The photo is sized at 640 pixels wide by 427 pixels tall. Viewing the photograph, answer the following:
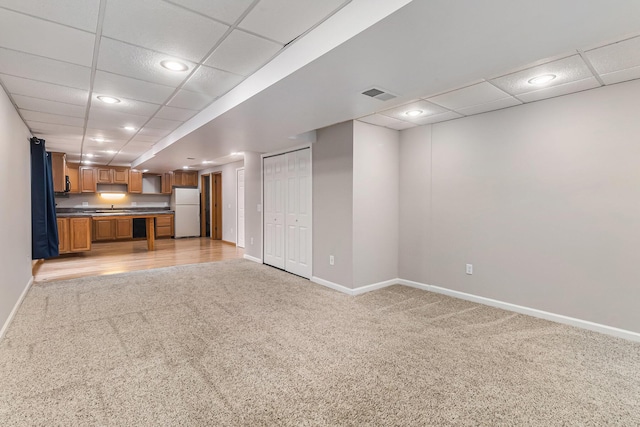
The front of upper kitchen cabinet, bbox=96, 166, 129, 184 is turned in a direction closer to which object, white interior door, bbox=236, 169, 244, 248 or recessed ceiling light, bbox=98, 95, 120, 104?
the recessed ceiling light

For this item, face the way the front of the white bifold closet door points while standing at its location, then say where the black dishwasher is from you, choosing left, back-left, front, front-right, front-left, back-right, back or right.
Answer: right

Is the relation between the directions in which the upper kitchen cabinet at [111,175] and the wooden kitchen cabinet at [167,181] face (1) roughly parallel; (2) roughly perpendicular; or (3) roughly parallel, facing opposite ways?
roughly parallel

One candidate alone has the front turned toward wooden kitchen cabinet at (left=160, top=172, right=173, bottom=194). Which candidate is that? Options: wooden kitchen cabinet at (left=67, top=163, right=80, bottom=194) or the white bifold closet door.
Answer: wooden kitchen cabinet at (left=67, top=163, right=80, bottom=194)

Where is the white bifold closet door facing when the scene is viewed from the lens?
facing the viewer and to the left of the viewer

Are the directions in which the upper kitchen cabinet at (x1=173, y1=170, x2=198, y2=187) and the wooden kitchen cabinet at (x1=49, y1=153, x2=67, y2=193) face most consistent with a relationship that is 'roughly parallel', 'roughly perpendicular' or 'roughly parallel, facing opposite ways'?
roughly perpendicular

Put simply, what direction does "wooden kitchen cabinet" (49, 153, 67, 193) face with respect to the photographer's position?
facing to the right of the viewer

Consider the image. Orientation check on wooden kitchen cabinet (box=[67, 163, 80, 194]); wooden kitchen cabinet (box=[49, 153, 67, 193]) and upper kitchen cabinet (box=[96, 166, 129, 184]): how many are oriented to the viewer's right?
2

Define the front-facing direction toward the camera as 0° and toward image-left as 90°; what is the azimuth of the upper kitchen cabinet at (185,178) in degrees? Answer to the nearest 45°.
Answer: approximately 0°

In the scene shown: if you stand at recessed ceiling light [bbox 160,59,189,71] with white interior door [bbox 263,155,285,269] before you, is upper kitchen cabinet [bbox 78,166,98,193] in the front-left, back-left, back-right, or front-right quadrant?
front-left

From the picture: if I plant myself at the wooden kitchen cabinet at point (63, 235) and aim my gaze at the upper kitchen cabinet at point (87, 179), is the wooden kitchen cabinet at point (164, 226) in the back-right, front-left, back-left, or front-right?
front-right

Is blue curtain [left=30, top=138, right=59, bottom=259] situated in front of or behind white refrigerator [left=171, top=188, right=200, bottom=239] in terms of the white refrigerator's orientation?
in front

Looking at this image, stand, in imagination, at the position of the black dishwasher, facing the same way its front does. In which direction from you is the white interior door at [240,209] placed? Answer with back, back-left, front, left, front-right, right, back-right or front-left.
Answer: front-left

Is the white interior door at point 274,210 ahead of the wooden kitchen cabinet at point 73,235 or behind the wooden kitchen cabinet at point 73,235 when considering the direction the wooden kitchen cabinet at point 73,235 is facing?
ahead

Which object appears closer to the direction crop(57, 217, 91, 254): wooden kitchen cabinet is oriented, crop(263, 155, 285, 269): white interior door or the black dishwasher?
the white interior door

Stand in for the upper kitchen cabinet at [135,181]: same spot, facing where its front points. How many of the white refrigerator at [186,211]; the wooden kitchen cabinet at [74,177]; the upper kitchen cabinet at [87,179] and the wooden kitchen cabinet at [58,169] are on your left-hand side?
1

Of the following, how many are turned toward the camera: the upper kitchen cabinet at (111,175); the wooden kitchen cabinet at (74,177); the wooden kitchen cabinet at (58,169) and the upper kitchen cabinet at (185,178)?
2

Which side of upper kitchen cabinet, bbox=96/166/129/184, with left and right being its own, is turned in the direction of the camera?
front

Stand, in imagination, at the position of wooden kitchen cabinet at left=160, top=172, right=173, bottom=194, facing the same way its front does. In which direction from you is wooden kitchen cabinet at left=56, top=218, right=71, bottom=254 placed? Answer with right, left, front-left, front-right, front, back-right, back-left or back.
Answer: front-right
